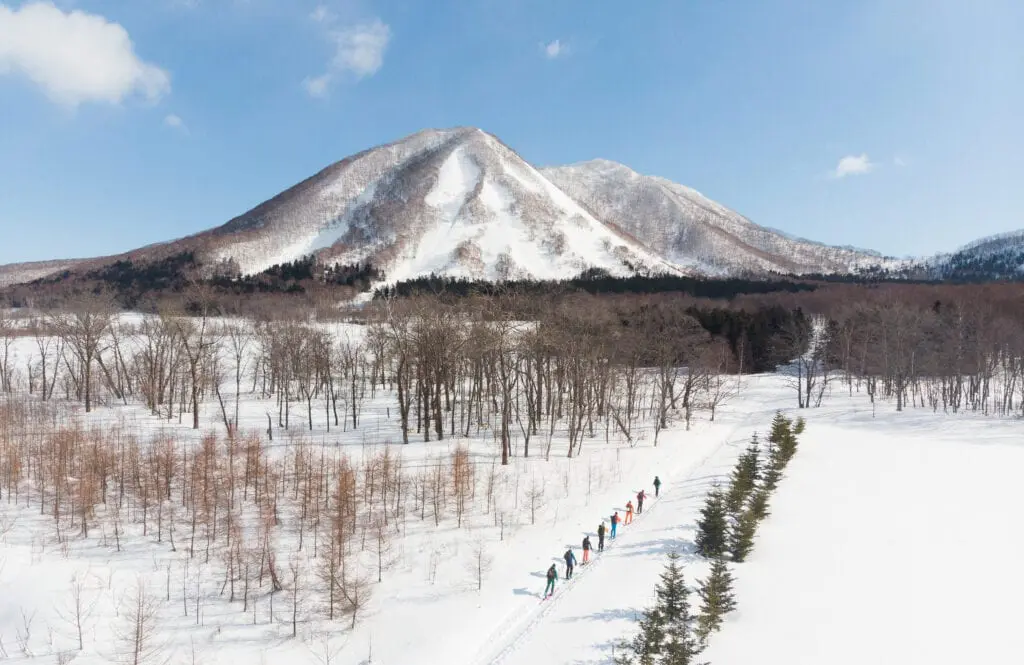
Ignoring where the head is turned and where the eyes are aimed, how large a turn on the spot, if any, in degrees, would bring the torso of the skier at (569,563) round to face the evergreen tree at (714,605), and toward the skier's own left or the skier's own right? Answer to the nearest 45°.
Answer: approximately 90° to the skier's own right

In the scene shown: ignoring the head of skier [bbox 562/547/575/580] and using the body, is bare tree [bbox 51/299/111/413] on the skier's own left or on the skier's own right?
on the skier's own left

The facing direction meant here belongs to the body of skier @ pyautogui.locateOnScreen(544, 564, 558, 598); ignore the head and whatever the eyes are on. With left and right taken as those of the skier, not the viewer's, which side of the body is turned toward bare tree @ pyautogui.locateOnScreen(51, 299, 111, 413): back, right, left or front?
left

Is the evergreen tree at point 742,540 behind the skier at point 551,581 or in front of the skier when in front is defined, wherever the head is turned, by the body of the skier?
in front

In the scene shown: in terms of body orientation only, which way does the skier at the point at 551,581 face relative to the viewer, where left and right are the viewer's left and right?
facing away from the viewer and to the right of the viewer

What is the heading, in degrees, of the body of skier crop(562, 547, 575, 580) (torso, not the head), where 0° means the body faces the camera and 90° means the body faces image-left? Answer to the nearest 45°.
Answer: approximately 225°

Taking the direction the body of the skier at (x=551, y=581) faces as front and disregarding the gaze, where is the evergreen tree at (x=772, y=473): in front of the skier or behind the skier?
in front

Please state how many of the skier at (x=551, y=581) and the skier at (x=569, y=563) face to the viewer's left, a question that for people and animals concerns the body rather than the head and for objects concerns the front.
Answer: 0

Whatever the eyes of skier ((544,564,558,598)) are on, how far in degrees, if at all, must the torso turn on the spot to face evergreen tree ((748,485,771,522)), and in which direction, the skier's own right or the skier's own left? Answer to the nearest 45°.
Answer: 0° — they already face it

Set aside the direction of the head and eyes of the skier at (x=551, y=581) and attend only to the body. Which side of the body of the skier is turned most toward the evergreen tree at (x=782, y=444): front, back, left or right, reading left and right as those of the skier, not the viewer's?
front
